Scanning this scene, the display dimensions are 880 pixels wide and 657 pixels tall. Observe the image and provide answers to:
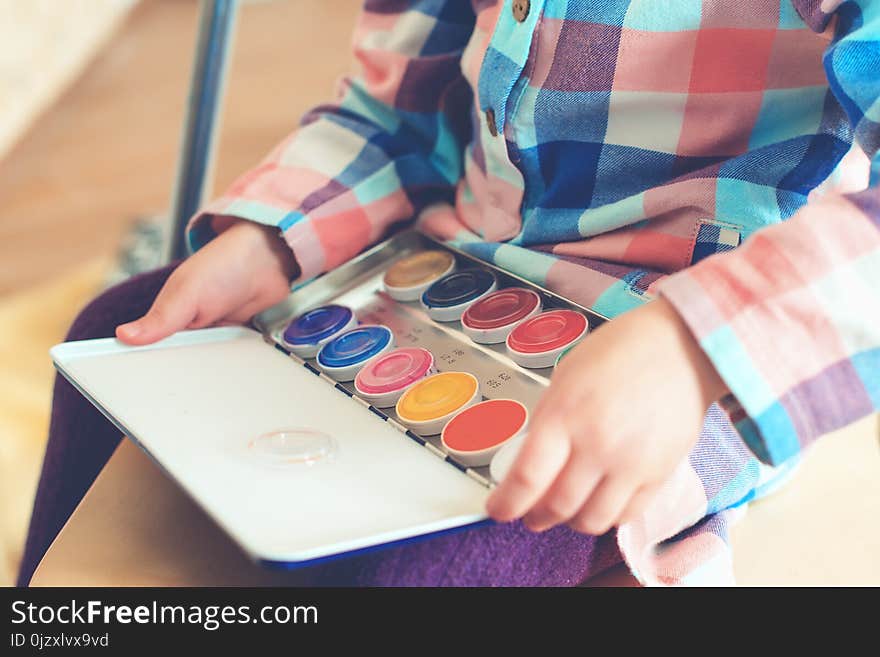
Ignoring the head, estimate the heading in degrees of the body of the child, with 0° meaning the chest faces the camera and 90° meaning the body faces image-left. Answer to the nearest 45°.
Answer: approximately 45°

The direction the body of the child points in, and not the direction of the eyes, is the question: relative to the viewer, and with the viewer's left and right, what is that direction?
facing the viewer and to the left of the viewer
